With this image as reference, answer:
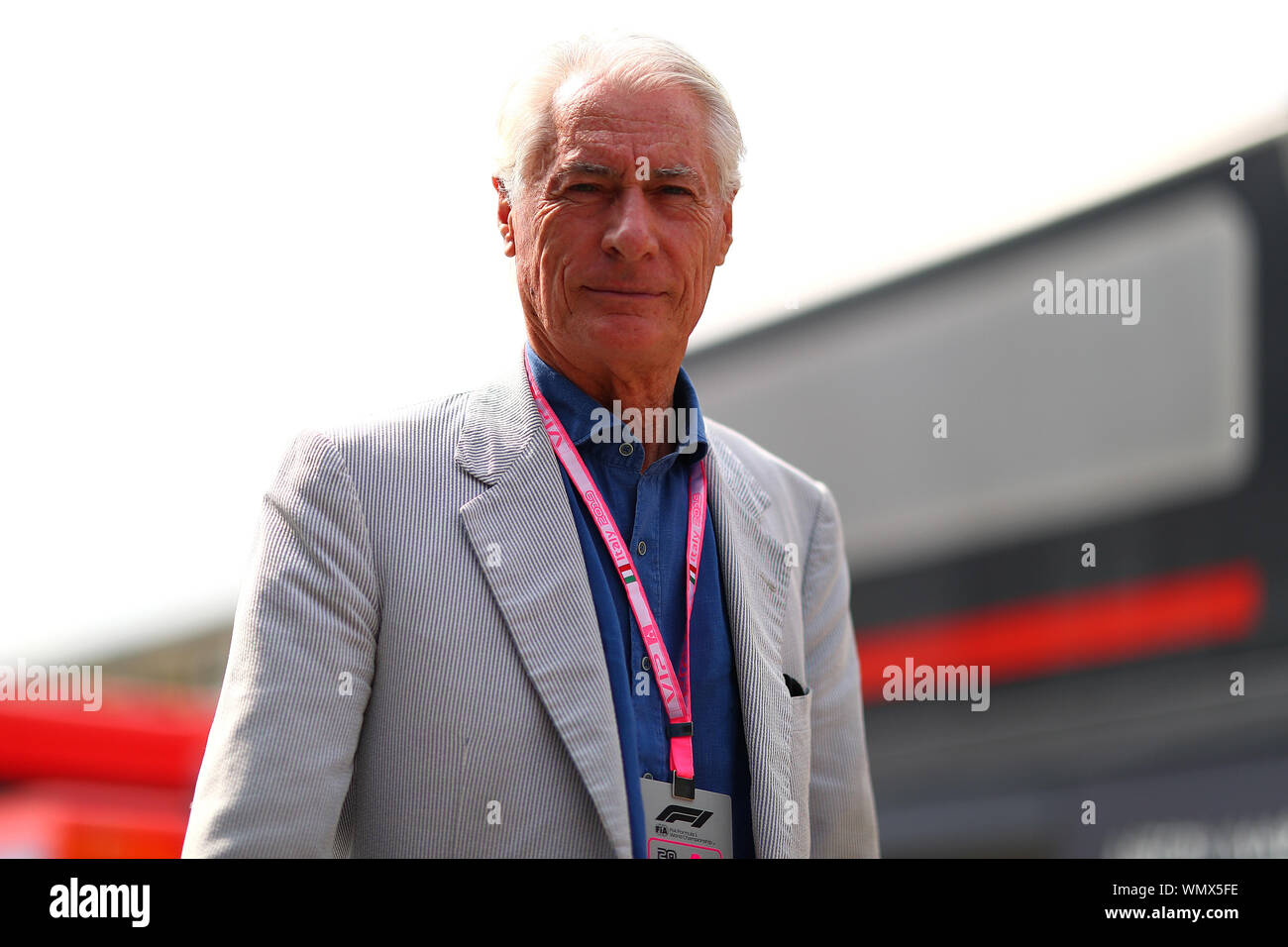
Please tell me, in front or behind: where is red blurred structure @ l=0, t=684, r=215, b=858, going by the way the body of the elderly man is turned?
behind
